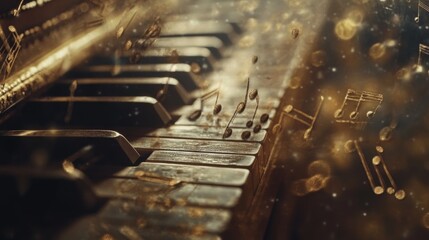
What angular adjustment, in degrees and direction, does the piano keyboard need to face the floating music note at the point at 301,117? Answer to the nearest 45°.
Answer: approximately 45° to its left

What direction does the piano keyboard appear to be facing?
to the viewer's right

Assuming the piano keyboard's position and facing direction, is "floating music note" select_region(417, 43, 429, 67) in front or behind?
in front
